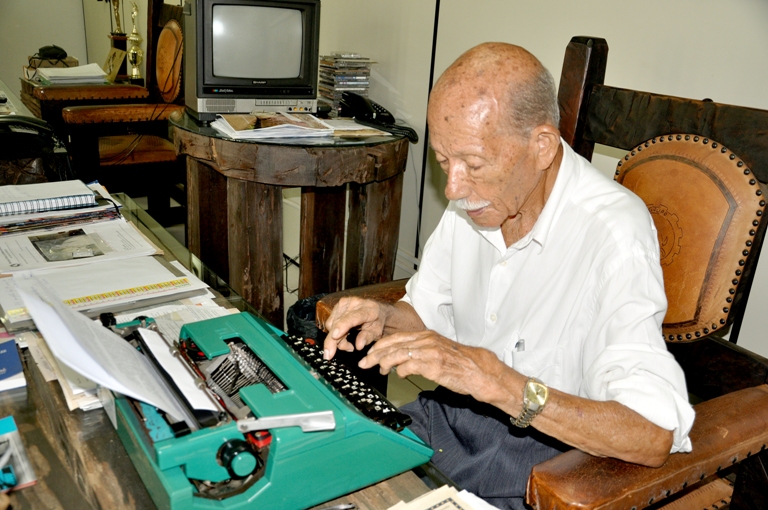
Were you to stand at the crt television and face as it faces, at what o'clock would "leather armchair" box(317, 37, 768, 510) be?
The leather armchair is roughly at 11 o'clock from the crt television.

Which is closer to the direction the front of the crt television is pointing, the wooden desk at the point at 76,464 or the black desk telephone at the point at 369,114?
the wooden desk

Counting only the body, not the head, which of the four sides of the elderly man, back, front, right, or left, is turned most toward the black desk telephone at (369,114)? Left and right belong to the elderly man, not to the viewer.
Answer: right

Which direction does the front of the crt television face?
toward the camera

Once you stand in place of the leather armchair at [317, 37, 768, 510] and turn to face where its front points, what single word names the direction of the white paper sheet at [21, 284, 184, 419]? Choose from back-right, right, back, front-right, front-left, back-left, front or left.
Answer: front

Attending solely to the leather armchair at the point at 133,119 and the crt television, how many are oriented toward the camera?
1

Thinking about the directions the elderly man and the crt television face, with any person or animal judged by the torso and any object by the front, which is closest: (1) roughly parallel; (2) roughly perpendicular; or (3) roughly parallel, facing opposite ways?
roughly perpendicular

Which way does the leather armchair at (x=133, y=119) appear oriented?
to the viewer's left

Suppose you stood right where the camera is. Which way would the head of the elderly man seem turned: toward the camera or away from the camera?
toward the camera

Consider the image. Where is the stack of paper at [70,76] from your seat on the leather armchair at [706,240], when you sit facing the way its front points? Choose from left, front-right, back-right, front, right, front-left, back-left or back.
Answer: right

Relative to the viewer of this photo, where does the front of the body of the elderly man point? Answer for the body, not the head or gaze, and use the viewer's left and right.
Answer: facing the viewer and to the left of the viewer

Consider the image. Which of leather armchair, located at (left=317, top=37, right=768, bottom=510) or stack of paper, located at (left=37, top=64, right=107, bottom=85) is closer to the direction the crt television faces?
the leather armchair

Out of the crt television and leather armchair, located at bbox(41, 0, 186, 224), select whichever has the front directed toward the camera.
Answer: the crt television

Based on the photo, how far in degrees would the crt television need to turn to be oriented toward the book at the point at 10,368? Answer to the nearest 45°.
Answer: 0° — it already faces it

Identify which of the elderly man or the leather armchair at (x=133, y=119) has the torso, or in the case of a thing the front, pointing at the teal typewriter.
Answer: the elderly man

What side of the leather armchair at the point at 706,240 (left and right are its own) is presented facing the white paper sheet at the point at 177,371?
front

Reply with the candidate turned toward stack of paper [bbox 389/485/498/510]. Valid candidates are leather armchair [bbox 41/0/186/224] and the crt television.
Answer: the crt television

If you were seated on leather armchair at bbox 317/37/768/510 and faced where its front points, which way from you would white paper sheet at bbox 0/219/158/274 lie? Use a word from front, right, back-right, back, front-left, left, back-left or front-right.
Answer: front-right

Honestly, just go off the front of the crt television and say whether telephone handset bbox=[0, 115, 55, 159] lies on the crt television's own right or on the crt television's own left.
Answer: on the crt television's own right
